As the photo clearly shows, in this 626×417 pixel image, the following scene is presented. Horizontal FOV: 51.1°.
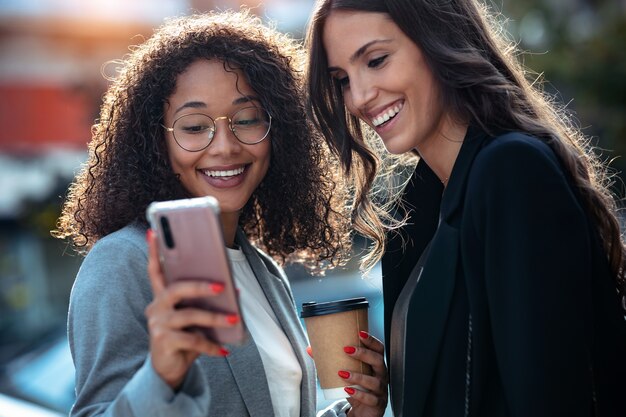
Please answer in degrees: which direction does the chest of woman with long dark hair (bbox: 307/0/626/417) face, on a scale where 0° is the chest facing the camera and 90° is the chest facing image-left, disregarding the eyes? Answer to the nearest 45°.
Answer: approximately 45°

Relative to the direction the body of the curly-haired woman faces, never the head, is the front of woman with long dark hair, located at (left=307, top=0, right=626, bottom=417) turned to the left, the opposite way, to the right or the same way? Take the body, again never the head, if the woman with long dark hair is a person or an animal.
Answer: to the right

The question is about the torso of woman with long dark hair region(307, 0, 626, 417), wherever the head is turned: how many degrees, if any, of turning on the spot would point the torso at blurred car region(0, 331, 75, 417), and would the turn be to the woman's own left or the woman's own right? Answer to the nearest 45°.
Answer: approximately 90° to the woman's own right

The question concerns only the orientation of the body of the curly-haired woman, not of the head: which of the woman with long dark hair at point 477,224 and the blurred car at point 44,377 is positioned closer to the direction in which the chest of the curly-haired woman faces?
the woman with long dark hair

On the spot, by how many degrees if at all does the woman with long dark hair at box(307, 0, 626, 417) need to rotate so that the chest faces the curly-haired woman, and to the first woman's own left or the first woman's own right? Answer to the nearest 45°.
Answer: approximately 45° to the first woman's own right

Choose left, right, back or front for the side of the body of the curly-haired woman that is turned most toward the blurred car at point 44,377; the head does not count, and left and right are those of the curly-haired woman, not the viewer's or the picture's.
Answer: back
